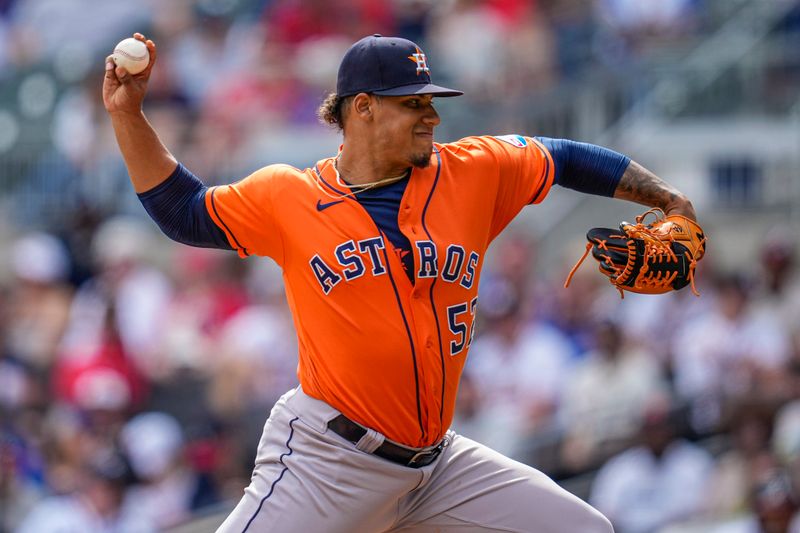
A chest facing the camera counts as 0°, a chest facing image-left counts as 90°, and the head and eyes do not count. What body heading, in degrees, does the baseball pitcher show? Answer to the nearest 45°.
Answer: approximately 315°
